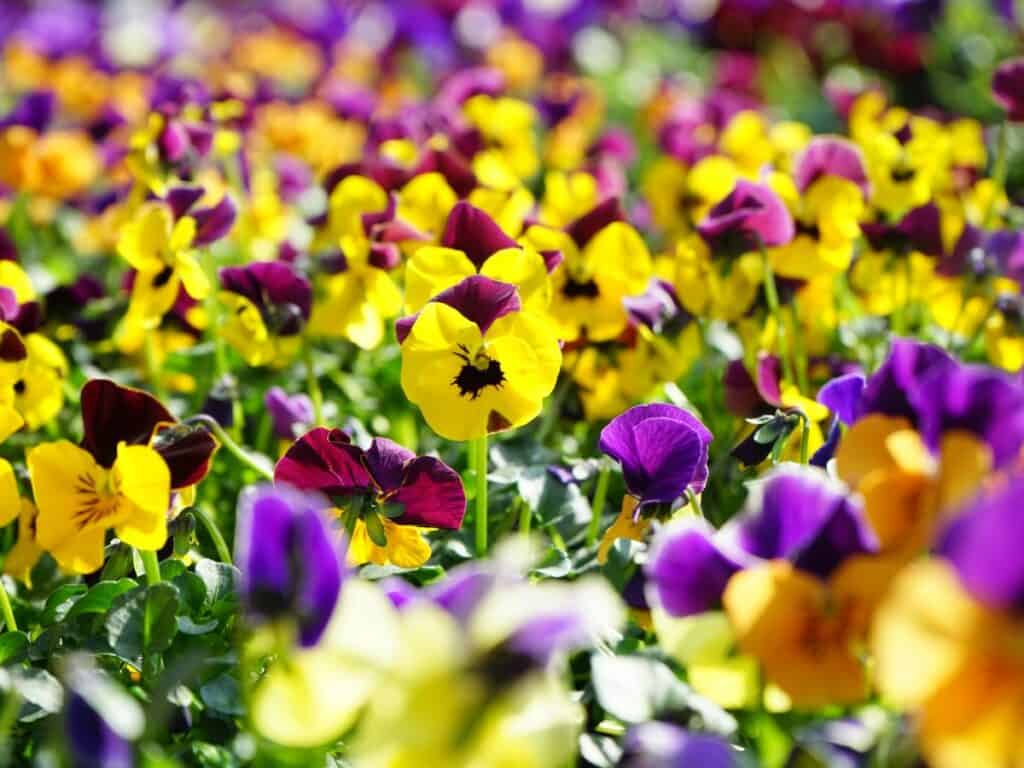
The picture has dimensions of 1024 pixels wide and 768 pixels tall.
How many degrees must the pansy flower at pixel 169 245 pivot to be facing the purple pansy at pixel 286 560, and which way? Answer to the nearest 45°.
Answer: approximately 45° to its left

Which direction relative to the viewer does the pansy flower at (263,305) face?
toward the camera

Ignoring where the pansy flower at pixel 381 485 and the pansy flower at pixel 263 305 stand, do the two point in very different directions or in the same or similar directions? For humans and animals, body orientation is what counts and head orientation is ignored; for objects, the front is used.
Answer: very different directions

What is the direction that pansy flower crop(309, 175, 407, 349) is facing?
toward the camera

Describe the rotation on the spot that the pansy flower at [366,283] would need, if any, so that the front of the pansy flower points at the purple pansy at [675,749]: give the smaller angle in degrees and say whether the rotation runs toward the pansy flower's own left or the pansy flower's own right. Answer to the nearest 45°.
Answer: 0° — it already faces it

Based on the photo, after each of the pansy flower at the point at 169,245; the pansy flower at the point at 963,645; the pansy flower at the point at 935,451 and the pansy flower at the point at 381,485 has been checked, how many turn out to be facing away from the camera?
1

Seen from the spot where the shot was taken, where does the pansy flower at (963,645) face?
facing the viewer
